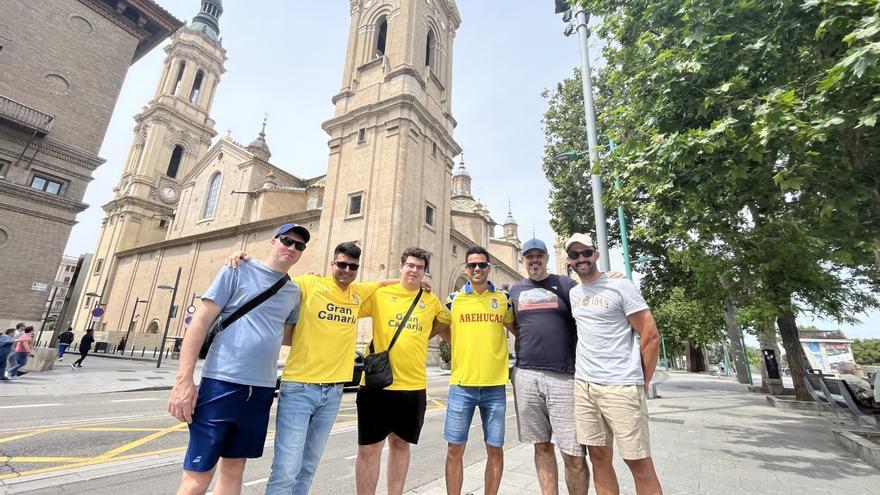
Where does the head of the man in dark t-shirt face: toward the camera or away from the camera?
toward the camera

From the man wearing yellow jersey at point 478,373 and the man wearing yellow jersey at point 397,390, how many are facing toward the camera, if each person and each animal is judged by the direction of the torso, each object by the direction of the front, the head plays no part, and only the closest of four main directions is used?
2

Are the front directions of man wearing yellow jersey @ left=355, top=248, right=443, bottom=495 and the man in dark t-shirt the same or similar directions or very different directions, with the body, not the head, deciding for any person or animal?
same or similar directions

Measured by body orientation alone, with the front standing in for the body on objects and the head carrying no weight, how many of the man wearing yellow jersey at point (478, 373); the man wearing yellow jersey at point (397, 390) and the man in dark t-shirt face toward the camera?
3

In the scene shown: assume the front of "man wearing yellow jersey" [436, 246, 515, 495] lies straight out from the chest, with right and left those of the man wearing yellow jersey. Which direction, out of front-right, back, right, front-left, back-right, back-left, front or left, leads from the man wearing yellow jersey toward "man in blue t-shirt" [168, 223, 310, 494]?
front-right

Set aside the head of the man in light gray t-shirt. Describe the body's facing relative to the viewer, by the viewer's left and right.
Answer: facing the viewer and to the left of the viewer

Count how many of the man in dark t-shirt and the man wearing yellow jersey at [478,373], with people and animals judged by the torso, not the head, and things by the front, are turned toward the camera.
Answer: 2

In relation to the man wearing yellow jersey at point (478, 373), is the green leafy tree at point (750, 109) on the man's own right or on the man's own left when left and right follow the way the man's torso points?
on the man's own left

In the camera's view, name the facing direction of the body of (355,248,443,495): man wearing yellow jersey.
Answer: toward the camera

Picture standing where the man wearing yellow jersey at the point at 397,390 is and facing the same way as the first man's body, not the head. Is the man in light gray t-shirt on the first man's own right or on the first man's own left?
on the first man's own left

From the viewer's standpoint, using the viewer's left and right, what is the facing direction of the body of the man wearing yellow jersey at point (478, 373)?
facing the viewer
